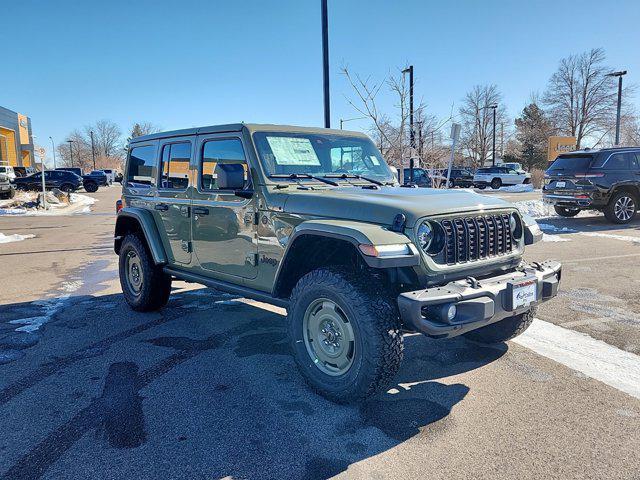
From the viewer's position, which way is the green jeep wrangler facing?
facing the viewer and to the right of the viewer

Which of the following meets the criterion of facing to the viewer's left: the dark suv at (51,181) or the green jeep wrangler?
the dark suv

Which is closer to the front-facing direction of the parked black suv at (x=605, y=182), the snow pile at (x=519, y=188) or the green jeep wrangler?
the snow pile

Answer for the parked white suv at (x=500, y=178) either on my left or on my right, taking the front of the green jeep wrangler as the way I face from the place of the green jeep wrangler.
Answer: on my left

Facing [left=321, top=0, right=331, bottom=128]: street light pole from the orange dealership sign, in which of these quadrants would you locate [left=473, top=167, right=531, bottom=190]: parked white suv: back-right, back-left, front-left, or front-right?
front-right

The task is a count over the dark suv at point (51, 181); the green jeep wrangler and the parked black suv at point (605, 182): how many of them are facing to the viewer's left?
1

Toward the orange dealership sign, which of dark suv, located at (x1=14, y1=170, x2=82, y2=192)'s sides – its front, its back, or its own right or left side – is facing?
back

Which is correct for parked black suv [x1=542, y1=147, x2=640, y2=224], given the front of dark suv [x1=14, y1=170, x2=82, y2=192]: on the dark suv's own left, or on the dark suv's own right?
on the dark suv's own left

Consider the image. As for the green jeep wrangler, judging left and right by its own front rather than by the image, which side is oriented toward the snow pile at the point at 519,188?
left

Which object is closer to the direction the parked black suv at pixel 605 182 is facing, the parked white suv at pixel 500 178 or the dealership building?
the parked white suv

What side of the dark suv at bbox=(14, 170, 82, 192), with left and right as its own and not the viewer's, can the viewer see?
left

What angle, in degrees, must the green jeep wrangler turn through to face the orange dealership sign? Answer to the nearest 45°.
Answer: approximately 90° to its left

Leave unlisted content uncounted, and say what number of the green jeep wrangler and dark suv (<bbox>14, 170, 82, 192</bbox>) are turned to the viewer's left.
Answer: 1

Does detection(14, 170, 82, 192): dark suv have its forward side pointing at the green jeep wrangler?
no
